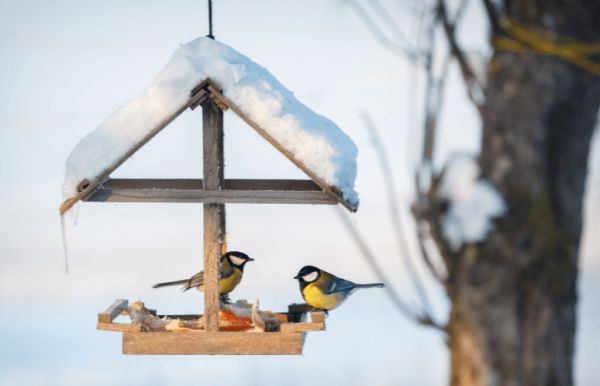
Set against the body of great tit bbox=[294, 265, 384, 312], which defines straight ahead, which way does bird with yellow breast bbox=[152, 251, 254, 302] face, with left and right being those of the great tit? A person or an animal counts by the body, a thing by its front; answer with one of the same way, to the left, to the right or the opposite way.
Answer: the opposite way

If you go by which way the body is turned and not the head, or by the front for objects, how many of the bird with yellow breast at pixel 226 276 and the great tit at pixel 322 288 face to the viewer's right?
1

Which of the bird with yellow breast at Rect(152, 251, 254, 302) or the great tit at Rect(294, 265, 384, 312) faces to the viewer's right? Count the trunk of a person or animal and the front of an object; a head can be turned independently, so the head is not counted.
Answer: the bird with yellow breast

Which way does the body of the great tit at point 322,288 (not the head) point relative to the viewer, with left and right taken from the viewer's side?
facing to the left of the viewer

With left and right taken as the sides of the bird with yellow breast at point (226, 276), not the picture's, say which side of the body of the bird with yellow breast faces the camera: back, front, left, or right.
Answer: right

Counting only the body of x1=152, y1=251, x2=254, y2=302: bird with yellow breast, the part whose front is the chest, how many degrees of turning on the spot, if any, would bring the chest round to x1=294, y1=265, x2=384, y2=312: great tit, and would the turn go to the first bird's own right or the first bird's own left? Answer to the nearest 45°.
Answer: approximately 45° to the first bird's own left

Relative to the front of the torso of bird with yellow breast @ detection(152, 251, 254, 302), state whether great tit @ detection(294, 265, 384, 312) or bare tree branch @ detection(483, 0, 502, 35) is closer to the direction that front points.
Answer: the great tit
